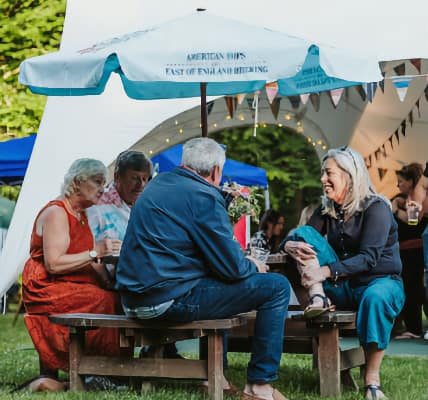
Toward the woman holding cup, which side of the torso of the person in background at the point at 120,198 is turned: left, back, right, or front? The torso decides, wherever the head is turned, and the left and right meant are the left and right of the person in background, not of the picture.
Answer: left

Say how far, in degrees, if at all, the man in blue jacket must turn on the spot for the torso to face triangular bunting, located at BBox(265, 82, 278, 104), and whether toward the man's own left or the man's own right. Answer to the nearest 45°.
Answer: approximately 45° to the man's own left

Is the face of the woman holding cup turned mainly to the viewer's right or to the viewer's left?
to the viewer's left

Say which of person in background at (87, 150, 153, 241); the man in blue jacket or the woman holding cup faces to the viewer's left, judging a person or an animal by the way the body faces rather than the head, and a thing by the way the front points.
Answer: the woman holding cup

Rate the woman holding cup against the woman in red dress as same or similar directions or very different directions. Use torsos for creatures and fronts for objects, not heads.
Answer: very different directions

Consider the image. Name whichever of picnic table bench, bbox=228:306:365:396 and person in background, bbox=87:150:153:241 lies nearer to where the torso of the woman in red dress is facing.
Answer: the picnic table bench

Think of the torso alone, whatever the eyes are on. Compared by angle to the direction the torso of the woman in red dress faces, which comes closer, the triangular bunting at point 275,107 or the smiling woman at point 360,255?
the smiling woman

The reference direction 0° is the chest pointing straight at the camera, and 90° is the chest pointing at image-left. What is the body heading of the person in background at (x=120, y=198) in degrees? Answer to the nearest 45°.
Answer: approximately 315°

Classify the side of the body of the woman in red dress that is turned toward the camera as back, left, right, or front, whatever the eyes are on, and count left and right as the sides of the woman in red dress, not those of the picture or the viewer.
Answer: right

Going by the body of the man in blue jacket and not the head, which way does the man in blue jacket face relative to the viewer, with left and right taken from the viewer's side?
facing away from the viewer and to the right of the viewer

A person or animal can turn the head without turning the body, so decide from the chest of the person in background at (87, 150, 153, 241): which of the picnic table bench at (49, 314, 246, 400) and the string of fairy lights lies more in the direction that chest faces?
the picnic table bench

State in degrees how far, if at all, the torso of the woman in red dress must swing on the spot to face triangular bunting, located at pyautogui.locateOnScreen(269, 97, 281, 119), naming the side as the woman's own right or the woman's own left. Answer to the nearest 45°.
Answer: approximately 45° to the woman's own left

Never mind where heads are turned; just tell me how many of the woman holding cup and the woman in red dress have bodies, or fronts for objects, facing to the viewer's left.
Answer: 1
